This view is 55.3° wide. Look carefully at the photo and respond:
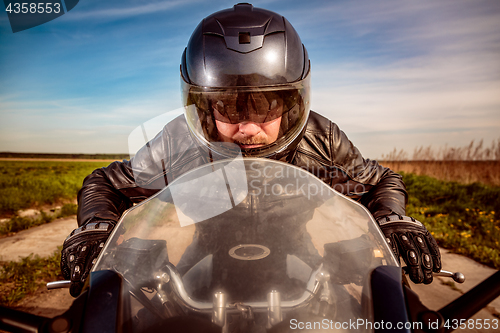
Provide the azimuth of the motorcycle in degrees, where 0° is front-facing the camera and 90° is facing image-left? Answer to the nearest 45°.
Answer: approximately 0°

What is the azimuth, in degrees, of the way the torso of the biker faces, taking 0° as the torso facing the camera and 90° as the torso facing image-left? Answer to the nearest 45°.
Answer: approximately 0°
